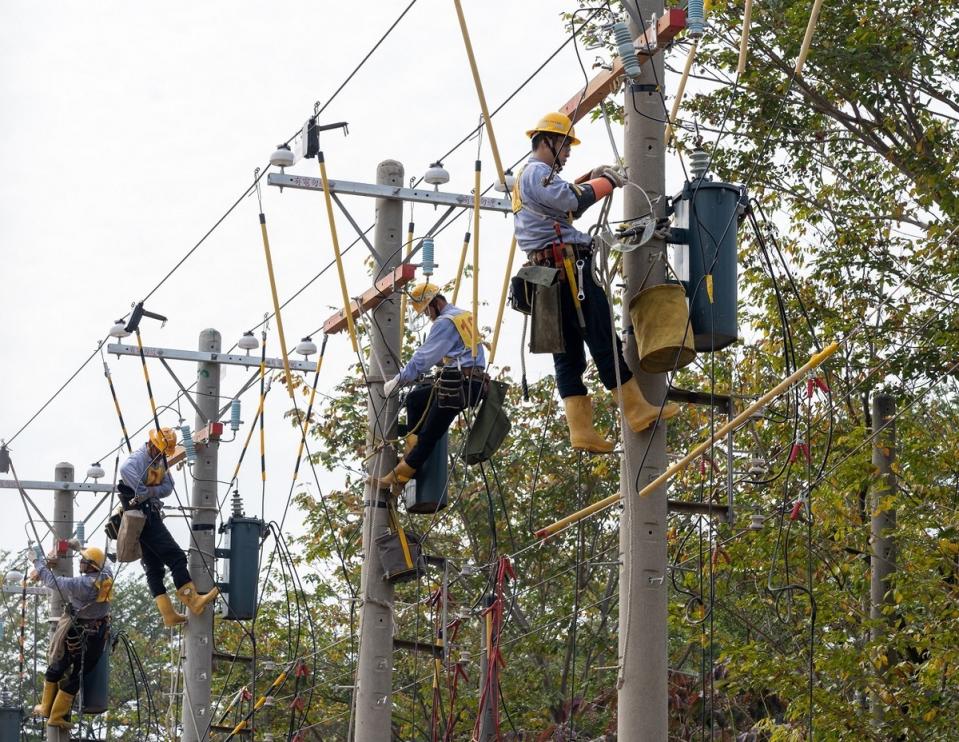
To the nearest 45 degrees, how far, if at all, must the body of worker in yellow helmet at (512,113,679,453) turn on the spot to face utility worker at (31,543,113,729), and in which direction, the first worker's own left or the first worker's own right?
approximately 135° to the first worker's own left

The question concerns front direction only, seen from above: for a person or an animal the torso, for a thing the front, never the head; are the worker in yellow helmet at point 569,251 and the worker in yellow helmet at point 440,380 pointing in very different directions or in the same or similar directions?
very different directions

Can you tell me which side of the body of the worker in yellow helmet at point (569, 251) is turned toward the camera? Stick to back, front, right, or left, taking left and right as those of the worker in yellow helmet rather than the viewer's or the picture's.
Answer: right

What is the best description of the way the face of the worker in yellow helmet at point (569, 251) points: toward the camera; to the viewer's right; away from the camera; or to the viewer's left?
to the viewer's right

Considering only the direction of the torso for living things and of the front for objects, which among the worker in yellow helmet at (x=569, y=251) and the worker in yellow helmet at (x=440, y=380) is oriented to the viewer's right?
the worker in yellow helmet at (x=569, y=251)

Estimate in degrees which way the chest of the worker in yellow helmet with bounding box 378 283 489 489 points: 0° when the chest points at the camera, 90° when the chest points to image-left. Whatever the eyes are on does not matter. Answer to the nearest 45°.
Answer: approximately 90°

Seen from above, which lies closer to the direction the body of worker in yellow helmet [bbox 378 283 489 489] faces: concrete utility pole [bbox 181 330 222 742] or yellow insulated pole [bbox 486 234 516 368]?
the concrete utility pole

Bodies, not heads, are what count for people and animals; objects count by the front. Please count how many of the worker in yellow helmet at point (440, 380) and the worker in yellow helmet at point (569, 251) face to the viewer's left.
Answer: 1
